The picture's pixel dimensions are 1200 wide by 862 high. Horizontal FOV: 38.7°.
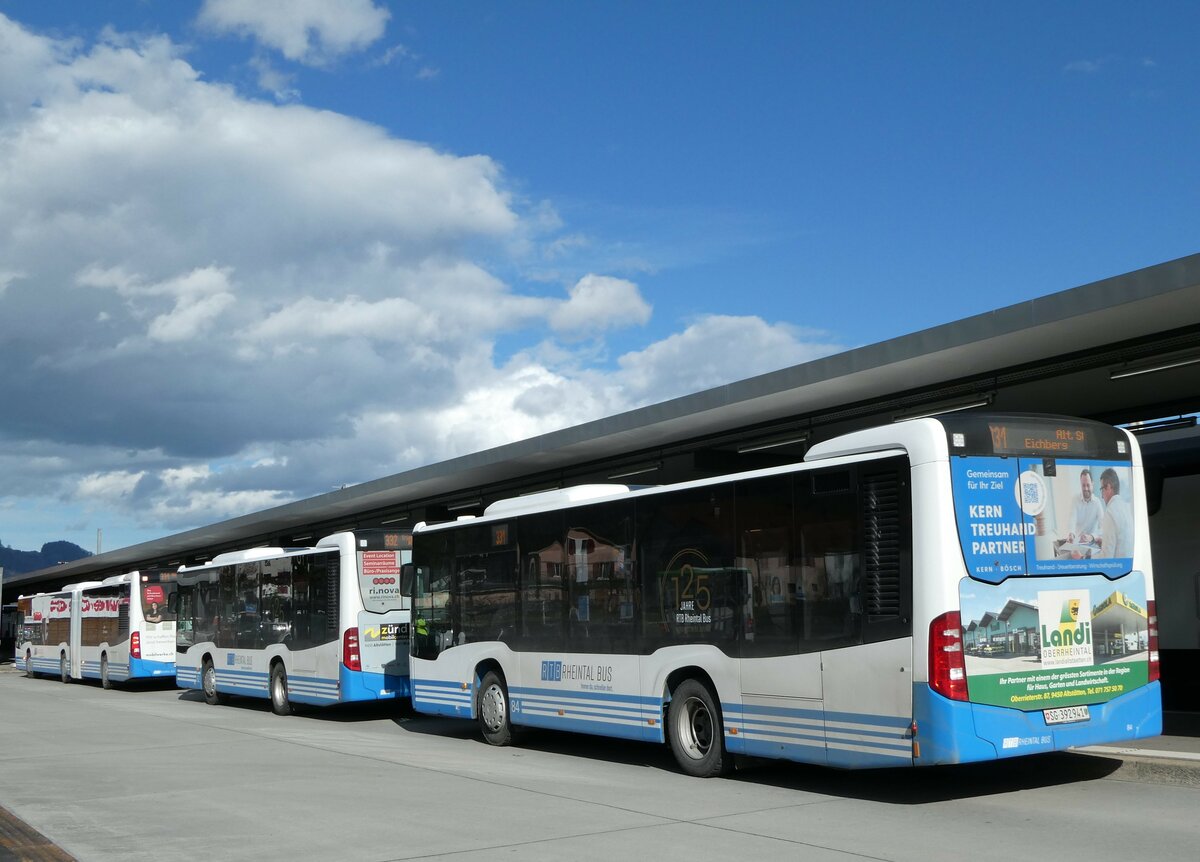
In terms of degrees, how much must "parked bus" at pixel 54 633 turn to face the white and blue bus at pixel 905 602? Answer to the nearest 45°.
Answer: approximately 135° to its left

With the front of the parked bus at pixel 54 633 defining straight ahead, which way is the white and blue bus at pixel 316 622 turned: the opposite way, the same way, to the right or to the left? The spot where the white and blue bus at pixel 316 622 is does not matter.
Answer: the same way

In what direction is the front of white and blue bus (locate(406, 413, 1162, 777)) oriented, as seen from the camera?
facing away from the viewer and to the left of the viewer

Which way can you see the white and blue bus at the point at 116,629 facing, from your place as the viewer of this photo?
facing away from the viewer and to the left of the viewer

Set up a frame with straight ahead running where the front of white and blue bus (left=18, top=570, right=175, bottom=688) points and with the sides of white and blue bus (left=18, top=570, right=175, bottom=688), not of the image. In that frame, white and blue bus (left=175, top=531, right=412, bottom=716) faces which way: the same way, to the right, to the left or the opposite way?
the same way

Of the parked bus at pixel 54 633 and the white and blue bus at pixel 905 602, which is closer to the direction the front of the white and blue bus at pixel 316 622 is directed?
the parked bus

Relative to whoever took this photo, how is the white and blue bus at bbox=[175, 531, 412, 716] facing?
facing away from the viewer and to the left of the viewer

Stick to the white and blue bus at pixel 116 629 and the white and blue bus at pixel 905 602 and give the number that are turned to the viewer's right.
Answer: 0

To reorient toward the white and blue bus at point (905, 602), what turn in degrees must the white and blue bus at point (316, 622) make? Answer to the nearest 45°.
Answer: approximately 135° to its left

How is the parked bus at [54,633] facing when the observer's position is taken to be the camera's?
facing away from the viewer and to the left of the viewer
